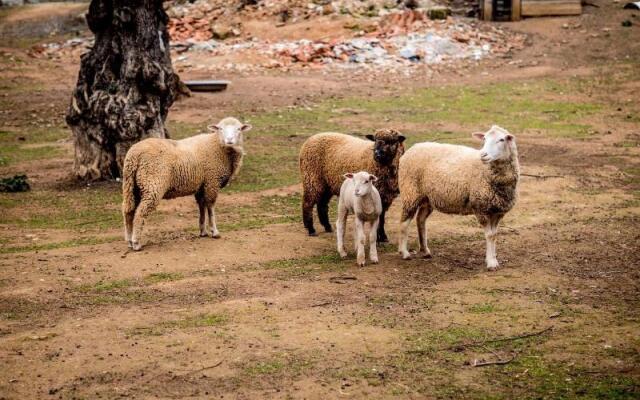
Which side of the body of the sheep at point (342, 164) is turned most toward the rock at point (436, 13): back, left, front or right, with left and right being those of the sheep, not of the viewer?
left

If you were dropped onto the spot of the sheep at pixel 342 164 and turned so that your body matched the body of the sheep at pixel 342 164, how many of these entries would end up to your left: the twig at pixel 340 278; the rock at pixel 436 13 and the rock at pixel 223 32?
2

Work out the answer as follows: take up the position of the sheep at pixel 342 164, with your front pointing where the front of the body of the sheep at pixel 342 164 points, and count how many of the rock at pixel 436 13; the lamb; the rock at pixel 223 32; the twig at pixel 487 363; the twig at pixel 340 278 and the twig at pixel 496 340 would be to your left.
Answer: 2

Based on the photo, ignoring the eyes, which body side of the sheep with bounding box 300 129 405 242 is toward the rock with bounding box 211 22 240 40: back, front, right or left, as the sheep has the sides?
left

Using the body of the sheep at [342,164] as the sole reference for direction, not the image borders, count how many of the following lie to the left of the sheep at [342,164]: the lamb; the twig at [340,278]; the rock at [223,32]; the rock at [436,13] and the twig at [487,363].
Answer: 2

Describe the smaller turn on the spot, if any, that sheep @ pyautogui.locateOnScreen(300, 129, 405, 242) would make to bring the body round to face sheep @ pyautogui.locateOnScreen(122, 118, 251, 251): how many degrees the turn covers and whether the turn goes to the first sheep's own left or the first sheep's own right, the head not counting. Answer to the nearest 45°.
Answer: approximately 180°

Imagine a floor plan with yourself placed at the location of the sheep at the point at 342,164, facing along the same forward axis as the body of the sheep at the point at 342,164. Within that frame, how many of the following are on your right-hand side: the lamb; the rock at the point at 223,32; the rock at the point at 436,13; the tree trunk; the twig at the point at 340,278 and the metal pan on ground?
2

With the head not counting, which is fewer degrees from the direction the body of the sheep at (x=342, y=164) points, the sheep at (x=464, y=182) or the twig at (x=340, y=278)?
the sheep

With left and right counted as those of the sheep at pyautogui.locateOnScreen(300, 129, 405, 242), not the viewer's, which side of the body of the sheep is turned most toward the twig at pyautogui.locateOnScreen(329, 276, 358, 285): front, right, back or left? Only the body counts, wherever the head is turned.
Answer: right

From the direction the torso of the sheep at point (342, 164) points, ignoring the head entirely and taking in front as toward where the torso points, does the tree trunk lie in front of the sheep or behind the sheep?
behind

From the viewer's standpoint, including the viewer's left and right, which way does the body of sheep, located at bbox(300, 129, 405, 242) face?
facing to the right of the viewer

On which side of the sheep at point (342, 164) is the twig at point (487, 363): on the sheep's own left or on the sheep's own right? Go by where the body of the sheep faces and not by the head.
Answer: on the sheep's own right

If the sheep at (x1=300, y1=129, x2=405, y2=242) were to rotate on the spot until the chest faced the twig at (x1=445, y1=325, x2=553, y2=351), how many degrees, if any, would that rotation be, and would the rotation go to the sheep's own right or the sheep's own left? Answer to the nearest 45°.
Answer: approximately 90° to the sheep's own right

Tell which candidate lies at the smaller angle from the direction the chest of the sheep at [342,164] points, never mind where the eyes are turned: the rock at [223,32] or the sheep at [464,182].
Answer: the sheep

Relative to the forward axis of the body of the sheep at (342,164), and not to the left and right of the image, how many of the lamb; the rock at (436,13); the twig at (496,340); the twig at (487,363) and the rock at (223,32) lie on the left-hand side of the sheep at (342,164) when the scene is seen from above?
2
